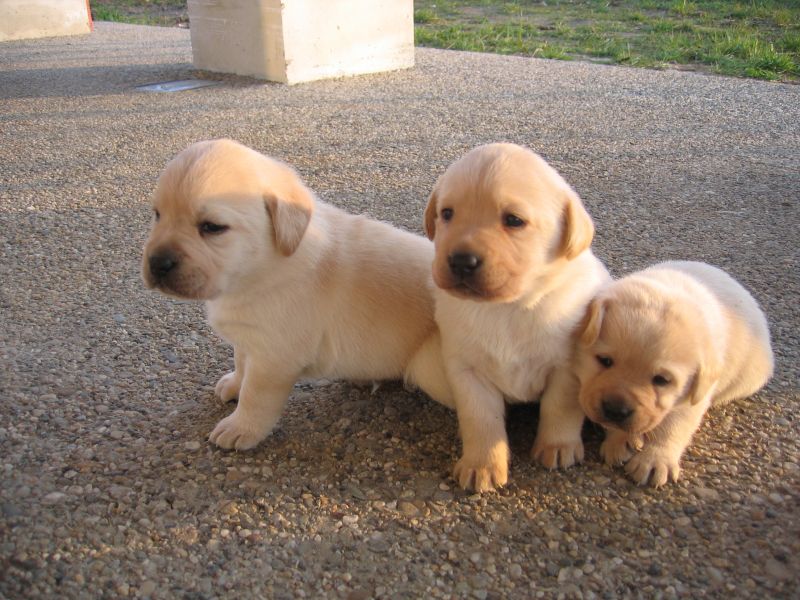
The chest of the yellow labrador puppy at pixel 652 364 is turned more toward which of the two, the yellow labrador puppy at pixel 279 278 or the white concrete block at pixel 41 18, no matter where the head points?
the yellow labrador puppy

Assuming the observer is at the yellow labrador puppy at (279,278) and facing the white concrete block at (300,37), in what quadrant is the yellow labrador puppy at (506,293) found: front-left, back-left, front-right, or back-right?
back-right

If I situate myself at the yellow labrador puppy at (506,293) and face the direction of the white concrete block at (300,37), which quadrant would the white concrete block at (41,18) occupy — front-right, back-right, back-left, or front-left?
front-left

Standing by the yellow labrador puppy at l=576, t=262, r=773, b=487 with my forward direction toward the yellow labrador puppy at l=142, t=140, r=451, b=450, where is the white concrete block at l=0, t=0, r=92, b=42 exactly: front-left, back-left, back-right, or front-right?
front-right

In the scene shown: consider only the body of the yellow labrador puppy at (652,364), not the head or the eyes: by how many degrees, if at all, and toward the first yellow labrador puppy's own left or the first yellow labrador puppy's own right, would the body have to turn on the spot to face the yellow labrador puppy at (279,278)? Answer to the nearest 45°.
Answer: approximately 45° to the first yellow labrador puppy's own right

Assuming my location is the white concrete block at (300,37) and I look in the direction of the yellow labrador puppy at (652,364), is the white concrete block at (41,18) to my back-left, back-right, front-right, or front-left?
back-right

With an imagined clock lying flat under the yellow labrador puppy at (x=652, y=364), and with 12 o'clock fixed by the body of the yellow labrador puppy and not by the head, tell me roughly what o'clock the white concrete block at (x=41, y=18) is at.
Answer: The white concrete block is roughly at 3 o'clock from the yellow labrador puppy.

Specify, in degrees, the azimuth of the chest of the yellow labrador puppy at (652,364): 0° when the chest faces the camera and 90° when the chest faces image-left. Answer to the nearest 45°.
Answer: approximately 45°

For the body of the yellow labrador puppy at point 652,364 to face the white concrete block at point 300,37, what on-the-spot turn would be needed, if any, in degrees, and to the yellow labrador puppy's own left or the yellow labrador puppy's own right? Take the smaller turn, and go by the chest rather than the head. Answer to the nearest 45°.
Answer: approximately 90° to the yellow labrador puppy's own right
